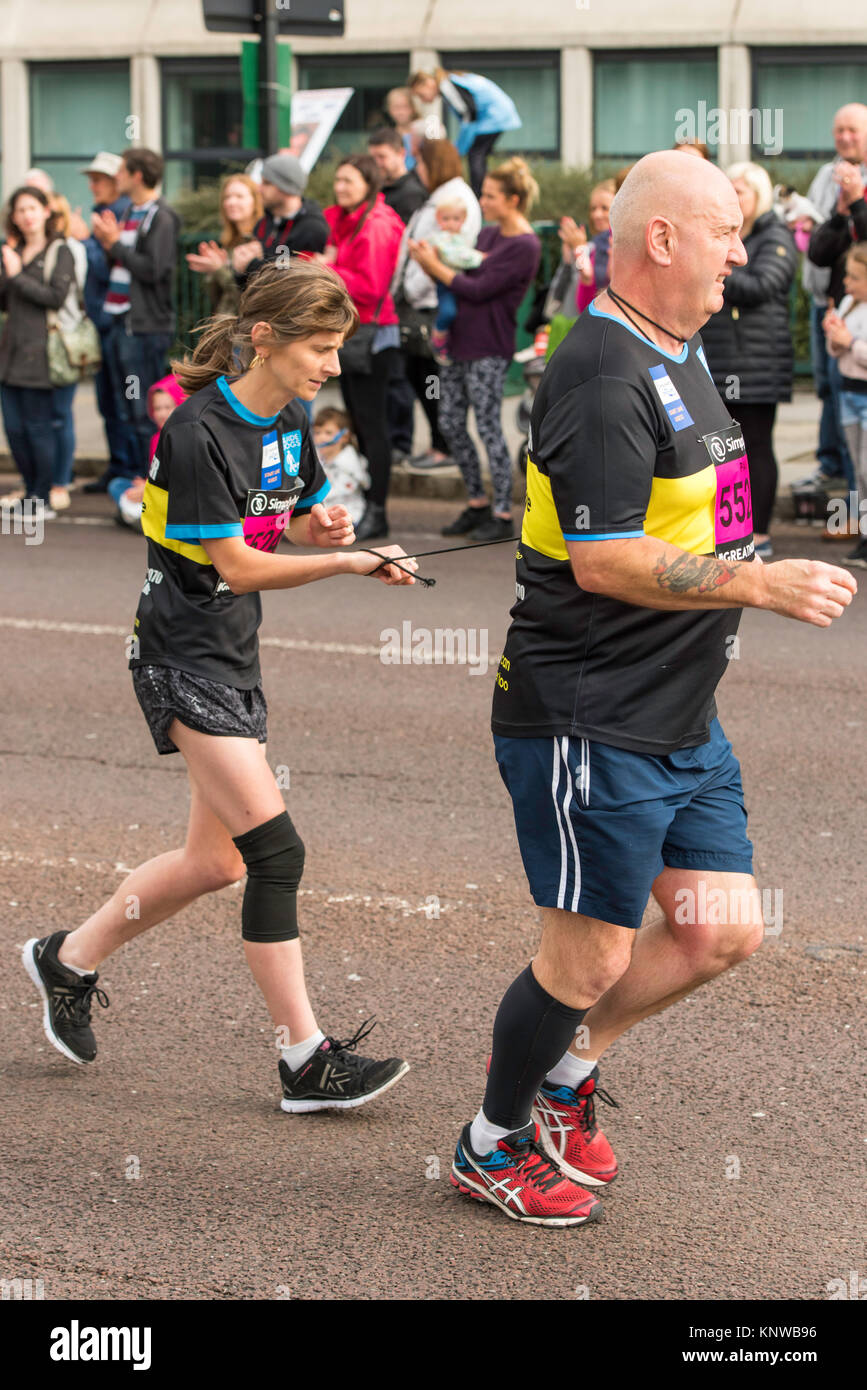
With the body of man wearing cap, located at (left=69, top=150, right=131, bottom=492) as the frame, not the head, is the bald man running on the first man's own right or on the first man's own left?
on the first man's own left

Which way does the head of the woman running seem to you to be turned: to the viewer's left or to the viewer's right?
to the viewer's right

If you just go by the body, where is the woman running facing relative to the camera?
to the viewer's right

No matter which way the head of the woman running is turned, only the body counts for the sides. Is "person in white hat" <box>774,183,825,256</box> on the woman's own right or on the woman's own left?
on the woman's own left

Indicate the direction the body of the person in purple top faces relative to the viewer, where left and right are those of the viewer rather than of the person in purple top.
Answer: facing to the left of the viewer
